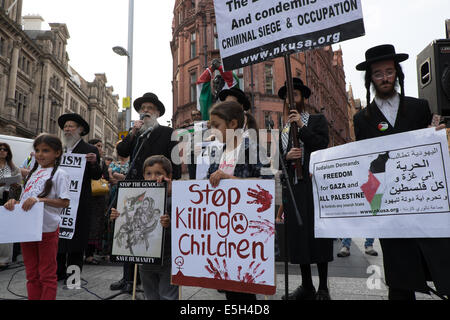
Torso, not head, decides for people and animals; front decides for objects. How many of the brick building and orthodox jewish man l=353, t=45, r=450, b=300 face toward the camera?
2

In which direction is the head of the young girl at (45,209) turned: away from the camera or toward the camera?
toward the camera

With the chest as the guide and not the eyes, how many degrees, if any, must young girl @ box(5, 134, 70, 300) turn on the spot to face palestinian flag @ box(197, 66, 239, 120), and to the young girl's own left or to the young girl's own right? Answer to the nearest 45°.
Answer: approximately 135° to the young girl's own left

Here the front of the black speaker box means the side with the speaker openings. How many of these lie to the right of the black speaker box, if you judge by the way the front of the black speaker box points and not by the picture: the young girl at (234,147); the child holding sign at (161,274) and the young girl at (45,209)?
3

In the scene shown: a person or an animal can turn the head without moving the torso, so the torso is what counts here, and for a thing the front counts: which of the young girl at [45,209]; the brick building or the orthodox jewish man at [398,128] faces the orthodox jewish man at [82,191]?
the brick building

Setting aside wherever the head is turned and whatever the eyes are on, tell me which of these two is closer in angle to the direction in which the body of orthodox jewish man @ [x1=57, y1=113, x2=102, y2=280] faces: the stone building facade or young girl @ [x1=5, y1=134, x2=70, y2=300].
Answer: the young girl

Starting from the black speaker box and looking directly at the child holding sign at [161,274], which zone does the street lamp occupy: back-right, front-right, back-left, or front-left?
front-right

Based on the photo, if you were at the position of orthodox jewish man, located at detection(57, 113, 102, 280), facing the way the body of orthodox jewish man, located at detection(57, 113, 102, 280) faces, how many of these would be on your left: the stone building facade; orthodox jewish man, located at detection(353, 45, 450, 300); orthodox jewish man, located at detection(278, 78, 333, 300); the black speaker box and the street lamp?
3

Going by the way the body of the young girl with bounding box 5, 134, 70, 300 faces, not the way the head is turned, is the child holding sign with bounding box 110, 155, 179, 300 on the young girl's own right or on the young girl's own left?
on the young girl's own left

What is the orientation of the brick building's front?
toward the camera

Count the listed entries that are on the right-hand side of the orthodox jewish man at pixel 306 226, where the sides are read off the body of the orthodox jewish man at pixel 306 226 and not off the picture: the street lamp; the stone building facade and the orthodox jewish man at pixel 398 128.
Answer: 2

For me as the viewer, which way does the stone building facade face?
facing the viewer and to the right of the viewer

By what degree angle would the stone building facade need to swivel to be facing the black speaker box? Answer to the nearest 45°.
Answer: approximately 45° to its right

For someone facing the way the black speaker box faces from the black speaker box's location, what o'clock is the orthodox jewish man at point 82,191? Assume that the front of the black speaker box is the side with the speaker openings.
The orthodox jewish man is roughly at 4 o'clock from the black speaker box.

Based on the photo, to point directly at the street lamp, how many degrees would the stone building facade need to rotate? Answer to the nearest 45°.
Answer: approximately 45° to its right

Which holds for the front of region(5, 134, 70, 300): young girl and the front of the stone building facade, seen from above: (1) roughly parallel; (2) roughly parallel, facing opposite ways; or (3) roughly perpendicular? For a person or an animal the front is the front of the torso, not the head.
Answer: roughly perpendicular

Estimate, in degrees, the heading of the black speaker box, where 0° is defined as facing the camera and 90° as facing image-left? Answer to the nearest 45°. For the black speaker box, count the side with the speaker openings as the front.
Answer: approximately 315°

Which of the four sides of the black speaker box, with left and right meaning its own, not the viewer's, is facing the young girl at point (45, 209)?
right

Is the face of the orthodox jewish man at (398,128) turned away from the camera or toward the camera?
toward the camera
